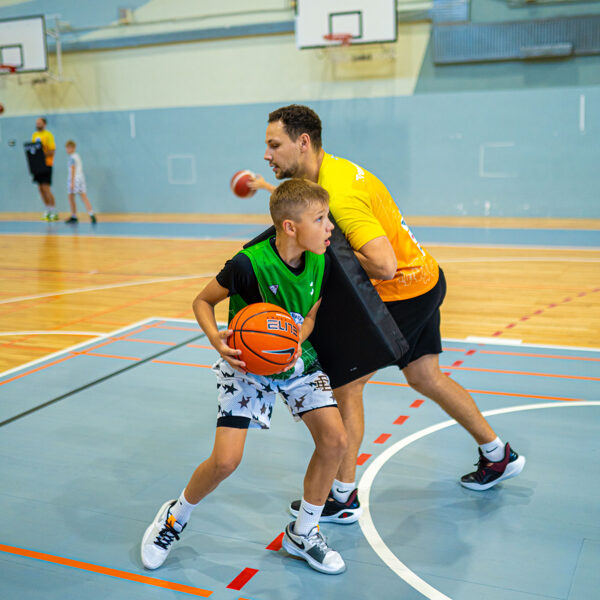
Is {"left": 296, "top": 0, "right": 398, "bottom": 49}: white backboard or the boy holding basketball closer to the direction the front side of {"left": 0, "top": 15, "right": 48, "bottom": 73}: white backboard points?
the boy holding basketball

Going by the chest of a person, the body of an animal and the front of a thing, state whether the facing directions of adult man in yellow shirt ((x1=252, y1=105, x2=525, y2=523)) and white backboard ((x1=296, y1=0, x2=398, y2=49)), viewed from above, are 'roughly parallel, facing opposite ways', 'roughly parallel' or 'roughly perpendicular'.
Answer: roughly perpendicular

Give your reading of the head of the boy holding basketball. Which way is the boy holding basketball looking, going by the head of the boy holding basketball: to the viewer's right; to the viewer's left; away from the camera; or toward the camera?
to the viewer's right

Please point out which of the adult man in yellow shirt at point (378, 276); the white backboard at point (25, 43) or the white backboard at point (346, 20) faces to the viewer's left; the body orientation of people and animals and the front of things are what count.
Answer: the adult man in yellow shirt

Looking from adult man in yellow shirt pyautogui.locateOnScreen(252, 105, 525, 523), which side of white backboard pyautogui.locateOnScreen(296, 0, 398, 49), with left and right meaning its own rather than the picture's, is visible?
front

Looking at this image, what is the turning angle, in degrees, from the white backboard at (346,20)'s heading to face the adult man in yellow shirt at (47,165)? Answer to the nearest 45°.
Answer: approximately 90° to its right

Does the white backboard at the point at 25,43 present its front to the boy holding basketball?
yes

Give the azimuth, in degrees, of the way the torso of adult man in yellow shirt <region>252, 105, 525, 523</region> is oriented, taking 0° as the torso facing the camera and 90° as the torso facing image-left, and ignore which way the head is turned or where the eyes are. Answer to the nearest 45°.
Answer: approximately 90°

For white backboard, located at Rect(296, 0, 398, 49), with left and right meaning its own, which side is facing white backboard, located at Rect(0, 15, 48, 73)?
right

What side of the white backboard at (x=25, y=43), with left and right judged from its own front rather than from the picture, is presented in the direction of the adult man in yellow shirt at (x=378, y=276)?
front

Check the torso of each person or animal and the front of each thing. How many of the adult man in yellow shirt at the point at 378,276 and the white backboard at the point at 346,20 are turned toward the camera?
1
